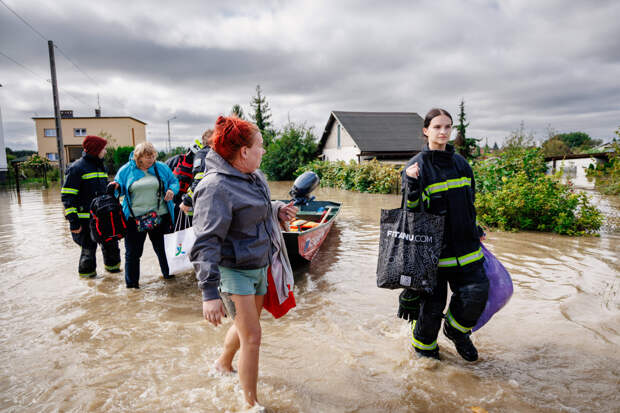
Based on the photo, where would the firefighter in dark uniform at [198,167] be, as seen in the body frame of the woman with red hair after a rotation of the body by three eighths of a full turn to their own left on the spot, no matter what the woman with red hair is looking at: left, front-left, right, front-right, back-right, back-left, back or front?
front

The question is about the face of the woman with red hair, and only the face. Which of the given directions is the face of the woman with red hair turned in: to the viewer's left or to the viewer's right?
to the viewer's right

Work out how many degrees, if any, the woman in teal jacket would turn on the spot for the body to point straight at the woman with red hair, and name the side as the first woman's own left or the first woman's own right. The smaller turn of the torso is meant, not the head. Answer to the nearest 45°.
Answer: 0° — they already face them

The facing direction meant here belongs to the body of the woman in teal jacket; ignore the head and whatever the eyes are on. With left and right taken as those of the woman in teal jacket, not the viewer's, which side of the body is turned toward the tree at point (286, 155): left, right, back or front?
back

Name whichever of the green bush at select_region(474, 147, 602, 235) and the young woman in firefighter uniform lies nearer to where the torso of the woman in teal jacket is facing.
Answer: the young woman in firefighter uniform

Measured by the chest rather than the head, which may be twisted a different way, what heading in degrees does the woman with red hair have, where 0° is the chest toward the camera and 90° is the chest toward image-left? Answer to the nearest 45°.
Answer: approximately 315°

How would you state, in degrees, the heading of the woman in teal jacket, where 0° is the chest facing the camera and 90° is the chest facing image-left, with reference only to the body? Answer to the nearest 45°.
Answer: approximately 0°

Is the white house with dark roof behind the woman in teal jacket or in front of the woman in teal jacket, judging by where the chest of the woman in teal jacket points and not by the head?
behind

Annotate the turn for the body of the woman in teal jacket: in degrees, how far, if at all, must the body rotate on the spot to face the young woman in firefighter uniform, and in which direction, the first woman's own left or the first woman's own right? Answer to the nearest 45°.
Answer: approximately 45° to the first woman's own left

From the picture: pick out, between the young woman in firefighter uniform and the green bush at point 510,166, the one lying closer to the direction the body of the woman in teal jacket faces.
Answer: the young woman in firefighter uniform

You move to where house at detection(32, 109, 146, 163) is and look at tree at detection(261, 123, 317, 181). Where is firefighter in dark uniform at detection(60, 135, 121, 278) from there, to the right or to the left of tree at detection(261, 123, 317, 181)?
right

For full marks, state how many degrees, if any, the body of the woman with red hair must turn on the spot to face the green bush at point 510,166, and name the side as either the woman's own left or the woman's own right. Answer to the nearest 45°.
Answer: approximately 90° to the woman's own left

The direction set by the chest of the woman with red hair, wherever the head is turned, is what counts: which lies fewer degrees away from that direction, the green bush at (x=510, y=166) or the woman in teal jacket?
the green bush

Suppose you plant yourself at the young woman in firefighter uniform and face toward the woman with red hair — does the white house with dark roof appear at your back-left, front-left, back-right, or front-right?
back-right
